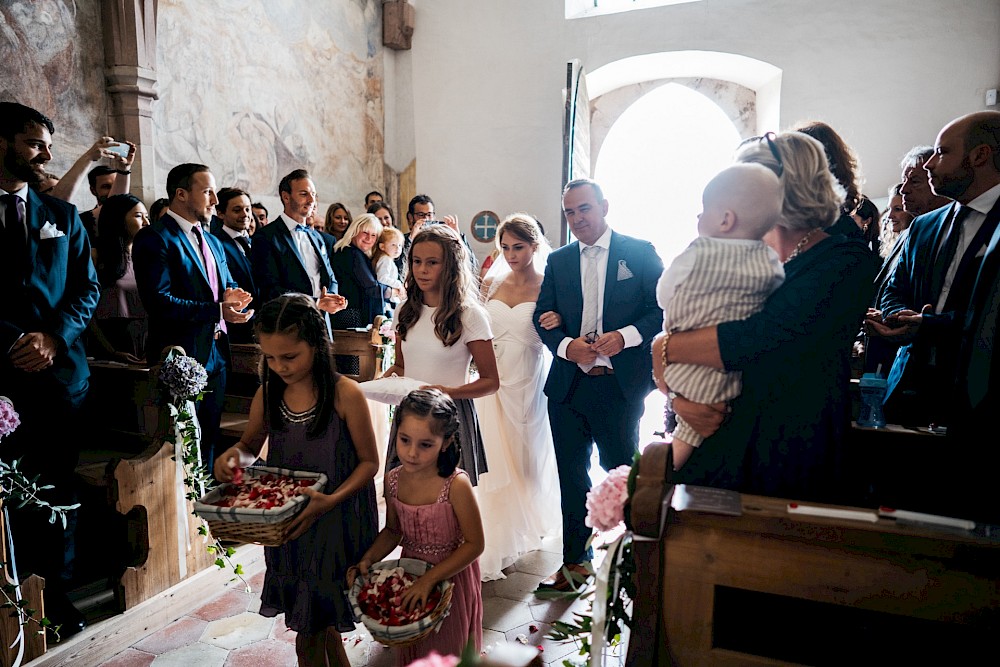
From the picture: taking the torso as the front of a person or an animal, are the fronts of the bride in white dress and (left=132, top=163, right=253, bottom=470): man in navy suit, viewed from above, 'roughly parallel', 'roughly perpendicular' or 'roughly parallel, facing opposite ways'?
roughly perpendicular

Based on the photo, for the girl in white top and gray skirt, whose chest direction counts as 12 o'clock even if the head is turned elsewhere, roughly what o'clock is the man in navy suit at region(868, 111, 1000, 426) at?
The man in navy suit is roughly at 8 o'clock from the girl in white top and gray skirt.

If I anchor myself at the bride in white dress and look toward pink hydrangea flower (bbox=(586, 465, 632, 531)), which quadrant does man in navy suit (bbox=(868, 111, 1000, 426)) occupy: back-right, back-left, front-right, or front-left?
front-left

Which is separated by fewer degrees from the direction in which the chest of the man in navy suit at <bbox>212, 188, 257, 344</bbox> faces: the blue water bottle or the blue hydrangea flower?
the blue water bottle

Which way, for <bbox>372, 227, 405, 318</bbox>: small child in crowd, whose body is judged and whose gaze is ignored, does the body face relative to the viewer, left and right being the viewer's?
facing the viewer and to the right of the viewer

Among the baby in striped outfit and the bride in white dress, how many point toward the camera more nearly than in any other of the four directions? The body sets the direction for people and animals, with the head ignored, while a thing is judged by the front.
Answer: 1

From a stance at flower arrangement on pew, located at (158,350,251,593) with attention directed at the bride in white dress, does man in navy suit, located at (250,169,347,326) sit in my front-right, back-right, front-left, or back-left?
front-left

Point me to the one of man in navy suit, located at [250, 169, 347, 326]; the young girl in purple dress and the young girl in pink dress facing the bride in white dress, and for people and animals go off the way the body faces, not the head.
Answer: the man in navy suit

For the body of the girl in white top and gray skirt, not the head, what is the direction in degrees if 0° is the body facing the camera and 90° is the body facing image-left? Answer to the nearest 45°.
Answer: approximately 45°

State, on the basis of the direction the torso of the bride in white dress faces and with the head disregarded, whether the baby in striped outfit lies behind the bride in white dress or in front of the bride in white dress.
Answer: in front

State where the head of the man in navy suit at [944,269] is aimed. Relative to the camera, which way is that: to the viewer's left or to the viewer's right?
to the viewer's left

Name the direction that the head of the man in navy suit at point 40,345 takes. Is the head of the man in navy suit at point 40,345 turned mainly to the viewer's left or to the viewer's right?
to the viewer's right

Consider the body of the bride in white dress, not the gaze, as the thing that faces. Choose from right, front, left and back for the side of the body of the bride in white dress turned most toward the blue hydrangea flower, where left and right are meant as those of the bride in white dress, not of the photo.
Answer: right

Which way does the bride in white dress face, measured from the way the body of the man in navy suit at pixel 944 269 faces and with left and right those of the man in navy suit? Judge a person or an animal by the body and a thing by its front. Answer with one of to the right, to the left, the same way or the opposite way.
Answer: to the left

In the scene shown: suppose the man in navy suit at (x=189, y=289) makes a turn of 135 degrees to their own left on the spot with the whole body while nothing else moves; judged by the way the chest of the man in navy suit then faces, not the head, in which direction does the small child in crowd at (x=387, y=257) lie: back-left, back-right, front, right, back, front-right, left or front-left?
front-right

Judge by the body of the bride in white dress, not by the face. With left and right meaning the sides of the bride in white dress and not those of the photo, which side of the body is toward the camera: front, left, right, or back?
front
